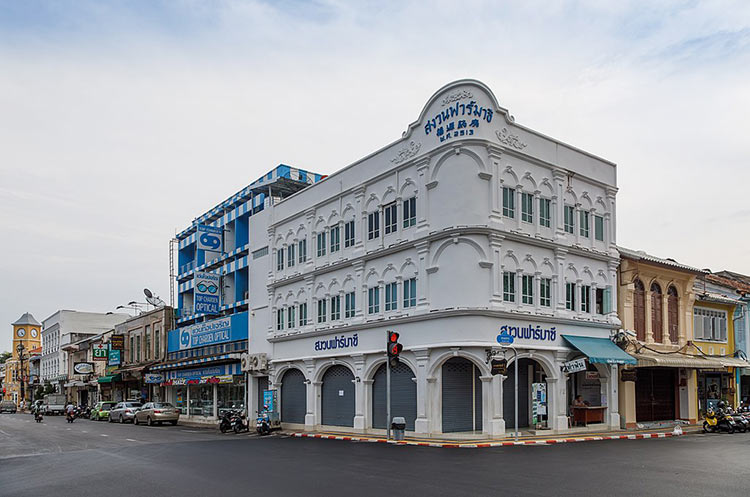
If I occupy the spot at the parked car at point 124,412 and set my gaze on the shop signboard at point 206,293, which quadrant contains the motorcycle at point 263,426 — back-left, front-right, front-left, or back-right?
front-right

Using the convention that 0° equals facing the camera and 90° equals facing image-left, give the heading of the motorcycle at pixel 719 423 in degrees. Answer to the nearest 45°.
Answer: approximately 45°

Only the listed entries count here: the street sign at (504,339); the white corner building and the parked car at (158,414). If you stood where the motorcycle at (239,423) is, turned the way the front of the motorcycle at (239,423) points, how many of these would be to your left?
2

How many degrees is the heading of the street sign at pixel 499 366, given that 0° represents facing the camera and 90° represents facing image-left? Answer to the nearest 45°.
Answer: approximately 0°

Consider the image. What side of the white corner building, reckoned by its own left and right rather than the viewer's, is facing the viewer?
front

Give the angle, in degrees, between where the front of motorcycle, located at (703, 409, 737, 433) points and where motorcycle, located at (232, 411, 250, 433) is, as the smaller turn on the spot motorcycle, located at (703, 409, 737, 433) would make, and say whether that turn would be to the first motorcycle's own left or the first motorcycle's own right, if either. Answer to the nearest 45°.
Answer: approximately 45° to the first motorcycle's own right

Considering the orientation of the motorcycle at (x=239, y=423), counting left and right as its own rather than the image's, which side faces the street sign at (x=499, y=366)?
right

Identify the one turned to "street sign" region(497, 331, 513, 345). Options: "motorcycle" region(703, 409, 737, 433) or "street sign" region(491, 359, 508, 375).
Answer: the motorcycle

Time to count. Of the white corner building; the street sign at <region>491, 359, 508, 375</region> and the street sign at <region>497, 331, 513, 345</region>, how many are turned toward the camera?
3

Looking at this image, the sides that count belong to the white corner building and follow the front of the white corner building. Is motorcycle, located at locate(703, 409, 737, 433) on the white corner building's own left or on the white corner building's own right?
on the white corner building's own left

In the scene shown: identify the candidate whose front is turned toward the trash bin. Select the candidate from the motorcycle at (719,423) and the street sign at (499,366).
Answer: the motorcycle

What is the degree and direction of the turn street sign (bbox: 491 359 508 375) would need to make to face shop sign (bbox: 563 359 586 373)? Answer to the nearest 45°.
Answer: approximately 135° to its left

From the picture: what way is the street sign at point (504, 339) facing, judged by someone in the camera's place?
facing the viewer

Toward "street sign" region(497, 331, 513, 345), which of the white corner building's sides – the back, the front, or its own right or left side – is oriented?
front
